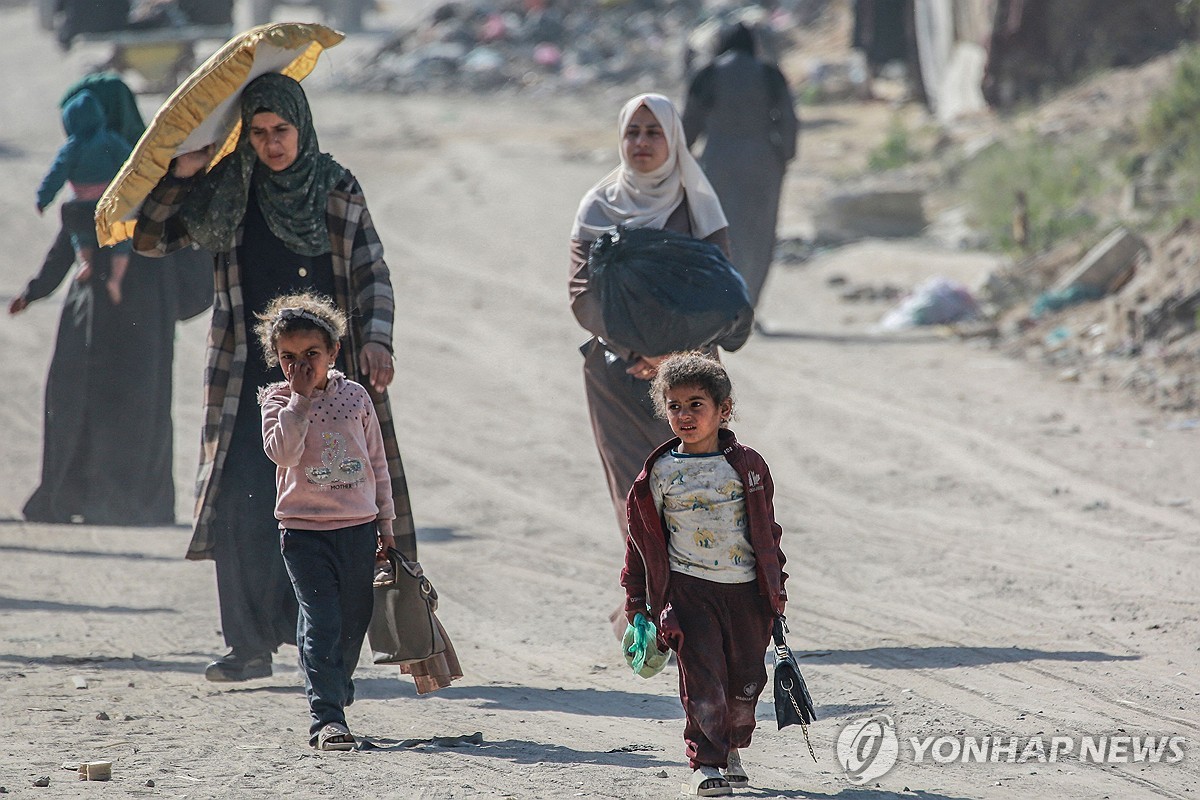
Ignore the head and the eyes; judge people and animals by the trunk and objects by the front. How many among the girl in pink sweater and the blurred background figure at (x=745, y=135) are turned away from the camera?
1

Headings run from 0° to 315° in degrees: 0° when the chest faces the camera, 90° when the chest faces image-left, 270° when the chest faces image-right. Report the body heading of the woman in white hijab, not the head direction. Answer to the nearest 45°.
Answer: approximately 0°

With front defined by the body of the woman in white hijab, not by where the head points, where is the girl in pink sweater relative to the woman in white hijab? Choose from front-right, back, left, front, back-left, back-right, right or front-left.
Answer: front-right

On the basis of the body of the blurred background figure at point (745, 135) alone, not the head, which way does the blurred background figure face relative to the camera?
away from the camera

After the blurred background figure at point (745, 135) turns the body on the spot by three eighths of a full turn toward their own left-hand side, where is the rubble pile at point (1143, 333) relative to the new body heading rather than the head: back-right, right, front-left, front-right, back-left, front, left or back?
back-left

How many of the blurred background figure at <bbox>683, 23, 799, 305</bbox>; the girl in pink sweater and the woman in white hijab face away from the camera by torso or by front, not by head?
1

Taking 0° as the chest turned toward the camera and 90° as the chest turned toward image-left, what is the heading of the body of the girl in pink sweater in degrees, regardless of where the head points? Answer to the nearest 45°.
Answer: approximately 0°

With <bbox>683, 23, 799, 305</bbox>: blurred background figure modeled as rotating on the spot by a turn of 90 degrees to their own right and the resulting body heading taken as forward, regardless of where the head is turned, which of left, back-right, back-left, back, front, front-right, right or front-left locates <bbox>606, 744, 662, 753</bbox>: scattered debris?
right

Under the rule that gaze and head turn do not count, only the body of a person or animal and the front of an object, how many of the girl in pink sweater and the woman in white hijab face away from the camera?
0

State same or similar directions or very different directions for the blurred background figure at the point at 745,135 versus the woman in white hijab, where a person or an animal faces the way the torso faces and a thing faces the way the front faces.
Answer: very different directions

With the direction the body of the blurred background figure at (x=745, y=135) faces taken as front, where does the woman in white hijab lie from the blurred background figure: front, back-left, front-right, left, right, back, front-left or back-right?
back

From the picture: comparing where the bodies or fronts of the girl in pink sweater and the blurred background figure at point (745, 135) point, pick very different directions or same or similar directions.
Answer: very different directions

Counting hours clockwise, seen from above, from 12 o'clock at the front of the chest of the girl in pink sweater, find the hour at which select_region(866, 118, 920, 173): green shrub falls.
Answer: The green shrub is roughly at 7 o'clock from the girl in pink sweater.

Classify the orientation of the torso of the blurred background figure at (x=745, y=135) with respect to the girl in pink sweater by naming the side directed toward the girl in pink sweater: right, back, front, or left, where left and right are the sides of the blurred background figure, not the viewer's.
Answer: back

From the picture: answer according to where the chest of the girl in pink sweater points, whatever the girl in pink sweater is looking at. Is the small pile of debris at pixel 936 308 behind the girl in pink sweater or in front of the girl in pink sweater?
behind
